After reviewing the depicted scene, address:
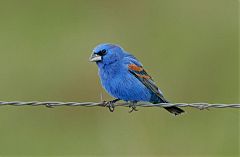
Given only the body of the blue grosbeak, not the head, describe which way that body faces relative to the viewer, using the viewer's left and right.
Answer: facing the viewer and to the left of the viewer
